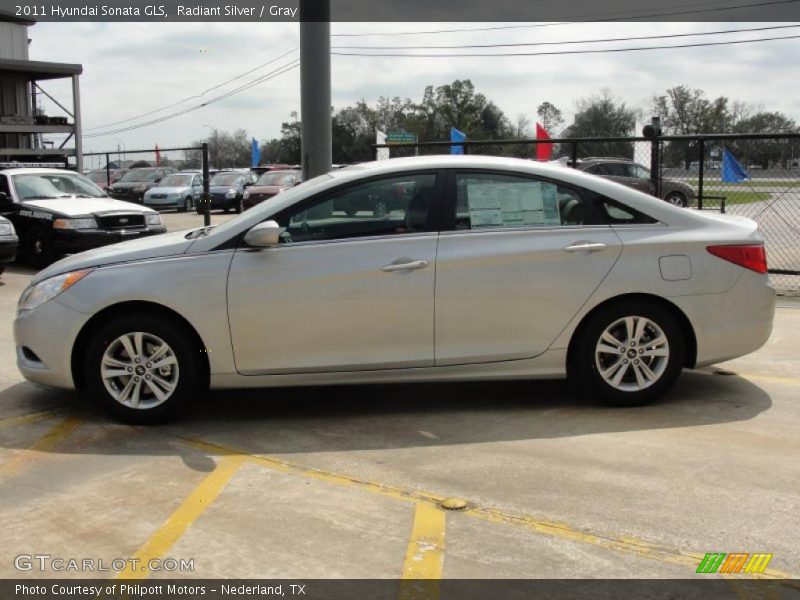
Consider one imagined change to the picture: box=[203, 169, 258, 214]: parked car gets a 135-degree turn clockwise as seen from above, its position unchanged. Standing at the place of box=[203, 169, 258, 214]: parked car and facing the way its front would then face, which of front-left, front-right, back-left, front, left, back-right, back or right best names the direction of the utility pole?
back

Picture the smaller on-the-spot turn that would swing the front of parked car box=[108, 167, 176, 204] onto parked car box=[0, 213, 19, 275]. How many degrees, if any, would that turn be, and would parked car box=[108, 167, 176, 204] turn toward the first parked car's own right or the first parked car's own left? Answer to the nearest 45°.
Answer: approximately 45° to the first parked car's own left

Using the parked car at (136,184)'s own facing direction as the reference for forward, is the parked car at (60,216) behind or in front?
in front

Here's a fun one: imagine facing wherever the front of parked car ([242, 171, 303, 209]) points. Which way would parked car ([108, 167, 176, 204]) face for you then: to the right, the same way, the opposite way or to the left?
the same way

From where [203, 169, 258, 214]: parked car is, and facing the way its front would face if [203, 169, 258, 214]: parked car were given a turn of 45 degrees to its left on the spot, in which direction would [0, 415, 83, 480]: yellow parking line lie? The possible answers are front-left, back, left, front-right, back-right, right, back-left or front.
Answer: front

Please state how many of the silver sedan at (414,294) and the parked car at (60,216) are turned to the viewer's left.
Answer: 1

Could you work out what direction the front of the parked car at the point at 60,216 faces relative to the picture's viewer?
facing the viewer and to the right of the viewer

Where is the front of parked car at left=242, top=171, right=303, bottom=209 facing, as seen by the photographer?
facing the viewer and to the left of the viewer

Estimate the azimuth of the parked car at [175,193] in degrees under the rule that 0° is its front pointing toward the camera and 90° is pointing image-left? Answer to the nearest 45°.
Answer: approximately 45°

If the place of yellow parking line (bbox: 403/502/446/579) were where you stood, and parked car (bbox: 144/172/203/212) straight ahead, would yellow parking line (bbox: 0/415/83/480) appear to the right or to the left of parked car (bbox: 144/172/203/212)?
left

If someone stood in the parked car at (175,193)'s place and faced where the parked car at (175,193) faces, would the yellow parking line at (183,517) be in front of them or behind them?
in front

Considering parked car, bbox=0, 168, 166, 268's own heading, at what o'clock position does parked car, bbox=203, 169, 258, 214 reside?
parked car, bbox=203, 169, 258, 214 is roughly at 8 o'clock from parked car, bbox=0, 168, 166, 268.

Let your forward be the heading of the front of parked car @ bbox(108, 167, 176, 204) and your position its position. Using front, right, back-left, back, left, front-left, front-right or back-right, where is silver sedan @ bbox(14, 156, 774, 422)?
front-left

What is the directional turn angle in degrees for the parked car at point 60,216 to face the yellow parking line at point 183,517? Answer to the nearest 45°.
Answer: approximately 45° to its right

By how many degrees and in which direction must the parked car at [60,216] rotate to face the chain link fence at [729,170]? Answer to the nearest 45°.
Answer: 0° — it already faces it

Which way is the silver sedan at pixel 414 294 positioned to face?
to the viewer's left
